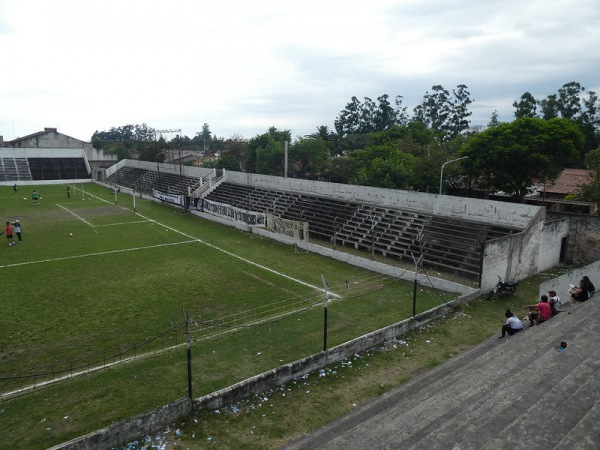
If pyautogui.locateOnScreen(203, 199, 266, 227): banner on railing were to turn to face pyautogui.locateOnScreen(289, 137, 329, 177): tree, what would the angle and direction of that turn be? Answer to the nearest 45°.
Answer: approximately 180°

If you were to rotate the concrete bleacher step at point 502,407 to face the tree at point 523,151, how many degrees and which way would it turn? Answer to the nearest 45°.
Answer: approximately 45° to its right

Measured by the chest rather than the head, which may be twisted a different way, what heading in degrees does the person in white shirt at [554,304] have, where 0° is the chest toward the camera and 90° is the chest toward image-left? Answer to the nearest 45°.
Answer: approximately 135°

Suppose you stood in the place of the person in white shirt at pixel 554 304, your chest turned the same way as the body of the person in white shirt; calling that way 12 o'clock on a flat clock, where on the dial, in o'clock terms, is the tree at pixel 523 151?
The tree is roughly at 1 o'clock from the person in white shirt.

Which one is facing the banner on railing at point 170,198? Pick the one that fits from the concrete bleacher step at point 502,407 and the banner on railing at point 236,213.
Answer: the concrete bleacher step

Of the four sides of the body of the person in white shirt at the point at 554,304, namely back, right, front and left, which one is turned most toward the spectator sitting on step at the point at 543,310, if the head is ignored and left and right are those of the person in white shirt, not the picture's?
left

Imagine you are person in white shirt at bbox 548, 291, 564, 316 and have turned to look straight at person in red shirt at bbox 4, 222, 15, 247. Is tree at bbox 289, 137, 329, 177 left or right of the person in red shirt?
right

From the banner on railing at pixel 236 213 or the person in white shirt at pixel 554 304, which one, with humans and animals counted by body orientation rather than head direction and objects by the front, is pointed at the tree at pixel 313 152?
the person in white shirt

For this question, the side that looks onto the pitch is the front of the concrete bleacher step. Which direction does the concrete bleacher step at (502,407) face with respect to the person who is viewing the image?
facing away from the viewer and to the left of the viewer

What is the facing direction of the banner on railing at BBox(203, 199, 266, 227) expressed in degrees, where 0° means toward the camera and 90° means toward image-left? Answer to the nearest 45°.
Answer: approximately 45°
